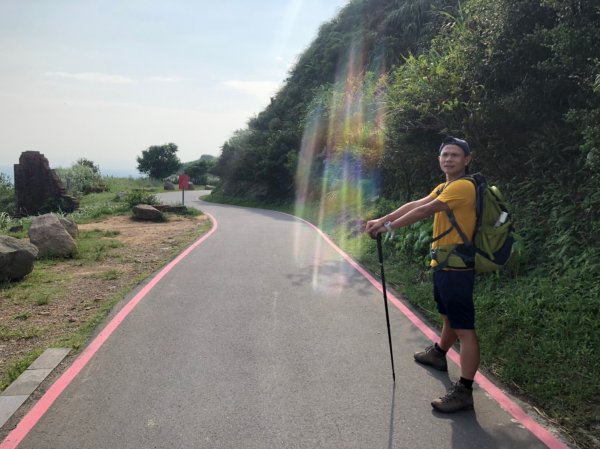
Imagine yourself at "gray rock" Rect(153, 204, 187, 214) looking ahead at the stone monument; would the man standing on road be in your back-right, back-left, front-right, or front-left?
back-left

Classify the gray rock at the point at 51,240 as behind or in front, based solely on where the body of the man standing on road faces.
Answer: in front

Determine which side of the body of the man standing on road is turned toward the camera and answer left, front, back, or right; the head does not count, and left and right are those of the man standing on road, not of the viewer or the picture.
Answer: left

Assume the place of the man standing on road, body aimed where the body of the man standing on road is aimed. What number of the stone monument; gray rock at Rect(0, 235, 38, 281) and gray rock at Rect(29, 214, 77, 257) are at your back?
0

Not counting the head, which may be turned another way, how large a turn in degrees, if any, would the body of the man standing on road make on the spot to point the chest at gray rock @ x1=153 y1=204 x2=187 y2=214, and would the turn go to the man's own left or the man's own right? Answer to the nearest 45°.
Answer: approximately 45° to the man's own right

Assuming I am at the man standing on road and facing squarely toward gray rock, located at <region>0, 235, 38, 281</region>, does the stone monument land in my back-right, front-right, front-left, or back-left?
front-right

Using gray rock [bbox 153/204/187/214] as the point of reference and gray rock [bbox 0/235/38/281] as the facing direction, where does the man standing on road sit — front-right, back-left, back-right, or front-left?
front-left

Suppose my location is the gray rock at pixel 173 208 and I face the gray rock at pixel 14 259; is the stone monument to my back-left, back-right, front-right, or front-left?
back-right

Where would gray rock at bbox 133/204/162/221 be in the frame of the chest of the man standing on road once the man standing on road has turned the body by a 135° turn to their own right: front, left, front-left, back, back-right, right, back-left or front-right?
left

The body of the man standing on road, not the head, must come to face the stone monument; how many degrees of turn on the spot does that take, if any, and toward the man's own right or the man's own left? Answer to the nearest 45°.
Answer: approximately 45° to the man's own right
